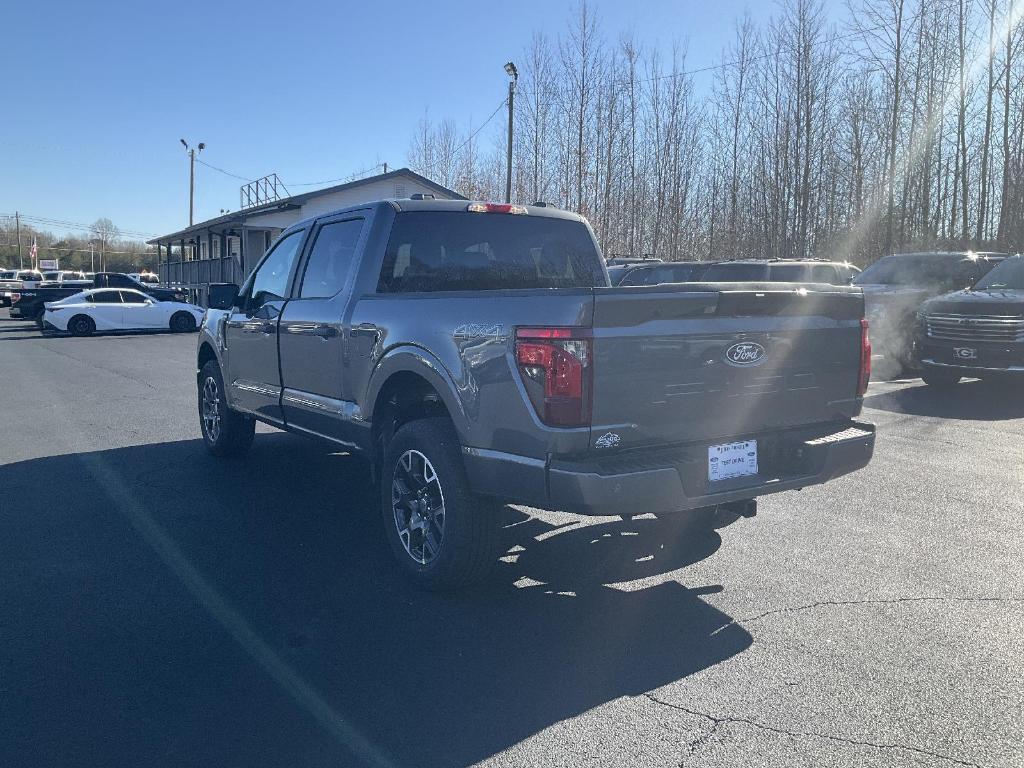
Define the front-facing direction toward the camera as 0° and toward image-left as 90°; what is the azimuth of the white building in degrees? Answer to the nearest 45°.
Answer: approximately 45°

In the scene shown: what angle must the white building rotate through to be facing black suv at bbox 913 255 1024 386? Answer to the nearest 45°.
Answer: approximately 45° to its left

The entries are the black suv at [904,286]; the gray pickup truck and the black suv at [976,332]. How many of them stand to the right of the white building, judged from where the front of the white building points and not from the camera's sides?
0

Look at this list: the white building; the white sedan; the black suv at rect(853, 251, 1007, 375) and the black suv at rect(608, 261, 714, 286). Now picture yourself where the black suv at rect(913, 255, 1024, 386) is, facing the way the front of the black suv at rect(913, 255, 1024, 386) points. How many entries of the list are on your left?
0

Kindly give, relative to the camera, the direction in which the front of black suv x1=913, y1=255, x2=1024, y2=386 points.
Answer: facing the viewer and to the left of the viewer

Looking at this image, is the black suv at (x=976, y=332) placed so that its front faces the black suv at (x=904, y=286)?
no

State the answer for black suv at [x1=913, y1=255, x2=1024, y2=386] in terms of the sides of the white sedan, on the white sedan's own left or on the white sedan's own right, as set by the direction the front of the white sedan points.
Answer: on the white sedan's own right

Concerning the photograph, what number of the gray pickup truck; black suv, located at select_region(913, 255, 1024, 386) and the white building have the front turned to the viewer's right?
0

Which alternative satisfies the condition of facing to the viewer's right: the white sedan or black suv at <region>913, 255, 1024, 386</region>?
the white sedan

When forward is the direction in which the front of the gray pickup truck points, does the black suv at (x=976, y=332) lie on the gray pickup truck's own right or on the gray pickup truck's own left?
on the gray pickup truck's own right

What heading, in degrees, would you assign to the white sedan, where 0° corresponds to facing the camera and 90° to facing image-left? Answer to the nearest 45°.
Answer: approximately 270°

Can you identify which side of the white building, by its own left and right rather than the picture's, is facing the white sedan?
front

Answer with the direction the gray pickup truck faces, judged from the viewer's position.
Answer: facing away from the viewer and to the left of the viewer

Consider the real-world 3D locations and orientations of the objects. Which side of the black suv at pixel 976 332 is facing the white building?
right

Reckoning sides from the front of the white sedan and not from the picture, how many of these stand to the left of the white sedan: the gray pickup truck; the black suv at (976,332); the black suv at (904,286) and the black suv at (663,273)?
0

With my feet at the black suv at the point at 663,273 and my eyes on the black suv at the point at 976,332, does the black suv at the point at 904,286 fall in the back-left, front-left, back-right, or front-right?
front-left

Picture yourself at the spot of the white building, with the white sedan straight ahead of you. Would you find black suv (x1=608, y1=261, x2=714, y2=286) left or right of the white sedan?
left
